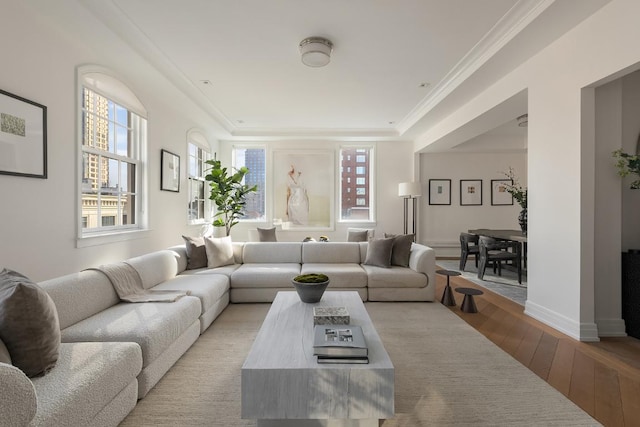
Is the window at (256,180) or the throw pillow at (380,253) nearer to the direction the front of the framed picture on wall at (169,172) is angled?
the throw pillow

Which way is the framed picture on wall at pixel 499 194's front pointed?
toward the camera

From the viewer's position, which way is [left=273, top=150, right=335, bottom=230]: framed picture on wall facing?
facing the viewer

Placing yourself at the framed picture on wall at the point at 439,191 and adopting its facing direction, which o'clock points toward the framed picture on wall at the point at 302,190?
the framed picture on wall at the point at 302,190 is roughly at 2 o'clock from the framed picture on wall at the point at 439,191.

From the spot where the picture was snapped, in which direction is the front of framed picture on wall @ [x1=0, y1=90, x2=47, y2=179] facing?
facing the viewer and to the right of the viewer

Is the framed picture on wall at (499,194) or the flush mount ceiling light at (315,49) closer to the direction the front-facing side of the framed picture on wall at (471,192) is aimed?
the flush mount ceiling light

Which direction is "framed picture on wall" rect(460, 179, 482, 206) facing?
toward the camera

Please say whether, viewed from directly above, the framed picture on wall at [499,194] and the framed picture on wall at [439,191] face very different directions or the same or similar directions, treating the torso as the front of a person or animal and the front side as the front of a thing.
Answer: same or similar directions

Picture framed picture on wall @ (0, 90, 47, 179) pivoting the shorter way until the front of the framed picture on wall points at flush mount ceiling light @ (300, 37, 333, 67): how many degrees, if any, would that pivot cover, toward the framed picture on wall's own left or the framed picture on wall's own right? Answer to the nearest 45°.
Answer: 0° — it already faces it

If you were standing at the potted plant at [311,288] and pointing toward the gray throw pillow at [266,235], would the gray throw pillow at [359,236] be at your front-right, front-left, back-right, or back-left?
front-right

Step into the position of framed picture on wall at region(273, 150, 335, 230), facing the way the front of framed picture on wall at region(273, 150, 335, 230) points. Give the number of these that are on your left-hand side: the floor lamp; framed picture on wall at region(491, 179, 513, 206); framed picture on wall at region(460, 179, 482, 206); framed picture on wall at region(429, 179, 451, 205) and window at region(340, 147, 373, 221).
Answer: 5

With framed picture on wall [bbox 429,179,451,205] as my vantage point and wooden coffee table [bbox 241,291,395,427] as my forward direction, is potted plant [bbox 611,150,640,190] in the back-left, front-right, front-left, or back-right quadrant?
front-left

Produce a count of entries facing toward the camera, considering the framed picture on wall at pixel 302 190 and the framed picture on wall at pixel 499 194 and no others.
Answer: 2

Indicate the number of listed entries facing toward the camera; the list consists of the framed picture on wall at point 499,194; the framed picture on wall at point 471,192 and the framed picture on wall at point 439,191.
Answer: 3

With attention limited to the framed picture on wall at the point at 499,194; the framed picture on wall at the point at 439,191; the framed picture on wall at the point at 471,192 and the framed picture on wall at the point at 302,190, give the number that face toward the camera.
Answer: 4

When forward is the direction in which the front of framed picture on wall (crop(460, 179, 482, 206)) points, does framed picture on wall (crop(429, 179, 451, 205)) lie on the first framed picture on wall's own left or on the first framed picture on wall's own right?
on the first framed picture on wall's own right

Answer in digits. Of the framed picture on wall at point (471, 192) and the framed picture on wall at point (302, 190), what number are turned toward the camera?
2

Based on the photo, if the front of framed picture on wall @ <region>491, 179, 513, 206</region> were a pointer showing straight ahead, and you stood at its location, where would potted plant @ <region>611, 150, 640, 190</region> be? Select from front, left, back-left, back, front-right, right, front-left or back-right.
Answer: front
